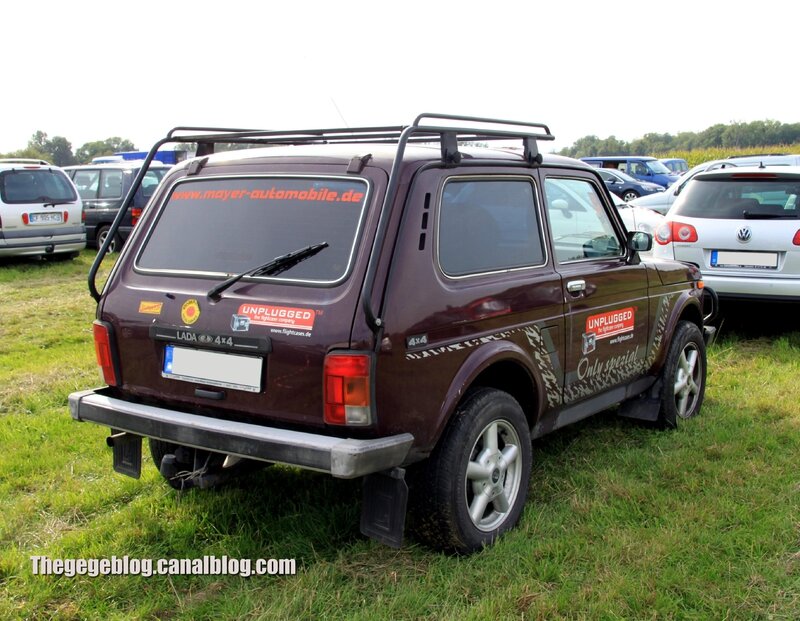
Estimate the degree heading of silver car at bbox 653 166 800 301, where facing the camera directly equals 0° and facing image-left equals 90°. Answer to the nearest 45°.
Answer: approximately 180°

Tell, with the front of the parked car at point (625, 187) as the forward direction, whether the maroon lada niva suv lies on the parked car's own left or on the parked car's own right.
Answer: on the parked car's own right

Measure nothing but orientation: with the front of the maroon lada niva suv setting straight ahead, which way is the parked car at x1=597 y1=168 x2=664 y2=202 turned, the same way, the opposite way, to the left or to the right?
to the right

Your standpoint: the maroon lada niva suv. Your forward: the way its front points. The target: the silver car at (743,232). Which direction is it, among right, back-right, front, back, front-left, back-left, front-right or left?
front

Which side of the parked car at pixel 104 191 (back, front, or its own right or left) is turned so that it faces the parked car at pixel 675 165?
right

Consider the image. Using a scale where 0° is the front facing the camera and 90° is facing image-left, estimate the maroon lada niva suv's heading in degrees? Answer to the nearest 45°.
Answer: approximately 225°

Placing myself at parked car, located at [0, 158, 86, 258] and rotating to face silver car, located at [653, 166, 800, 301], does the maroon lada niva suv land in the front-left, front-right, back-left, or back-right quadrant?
front-right

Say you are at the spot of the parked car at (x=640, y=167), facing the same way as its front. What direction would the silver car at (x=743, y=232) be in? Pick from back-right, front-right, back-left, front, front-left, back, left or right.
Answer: front-right

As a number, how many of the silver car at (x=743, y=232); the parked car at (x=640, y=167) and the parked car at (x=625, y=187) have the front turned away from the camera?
1

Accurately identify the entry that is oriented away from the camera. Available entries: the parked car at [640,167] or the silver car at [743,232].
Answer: the silver car

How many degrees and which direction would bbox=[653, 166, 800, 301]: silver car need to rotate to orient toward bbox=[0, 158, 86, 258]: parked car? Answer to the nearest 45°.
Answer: approximately 90° to its left

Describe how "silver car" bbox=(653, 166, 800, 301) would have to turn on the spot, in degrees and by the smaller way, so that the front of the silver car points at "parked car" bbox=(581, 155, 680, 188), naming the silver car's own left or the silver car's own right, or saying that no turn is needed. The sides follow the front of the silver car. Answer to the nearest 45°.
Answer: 0° — it already faces it

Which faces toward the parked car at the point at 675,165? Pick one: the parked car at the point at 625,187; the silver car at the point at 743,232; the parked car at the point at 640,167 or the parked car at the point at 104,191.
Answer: the silver car

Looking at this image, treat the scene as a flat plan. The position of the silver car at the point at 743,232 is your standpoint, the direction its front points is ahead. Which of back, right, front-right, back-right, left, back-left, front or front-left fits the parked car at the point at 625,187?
front

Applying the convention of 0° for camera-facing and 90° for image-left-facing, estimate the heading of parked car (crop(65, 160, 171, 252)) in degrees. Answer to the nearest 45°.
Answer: approximately 135°

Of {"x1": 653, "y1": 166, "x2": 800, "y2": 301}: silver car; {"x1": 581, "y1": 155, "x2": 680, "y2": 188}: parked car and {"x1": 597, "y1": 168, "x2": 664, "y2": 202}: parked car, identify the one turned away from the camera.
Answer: the silver car

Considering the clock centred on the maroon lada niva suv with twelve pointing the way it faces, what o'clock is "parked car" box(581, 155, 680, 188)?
The parked car is roughly at 11 o'clock from the maroon lada niva suv.

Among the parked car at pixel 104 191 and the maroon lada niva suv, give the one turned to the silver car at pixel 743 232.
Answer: the maroon lada niva suv
